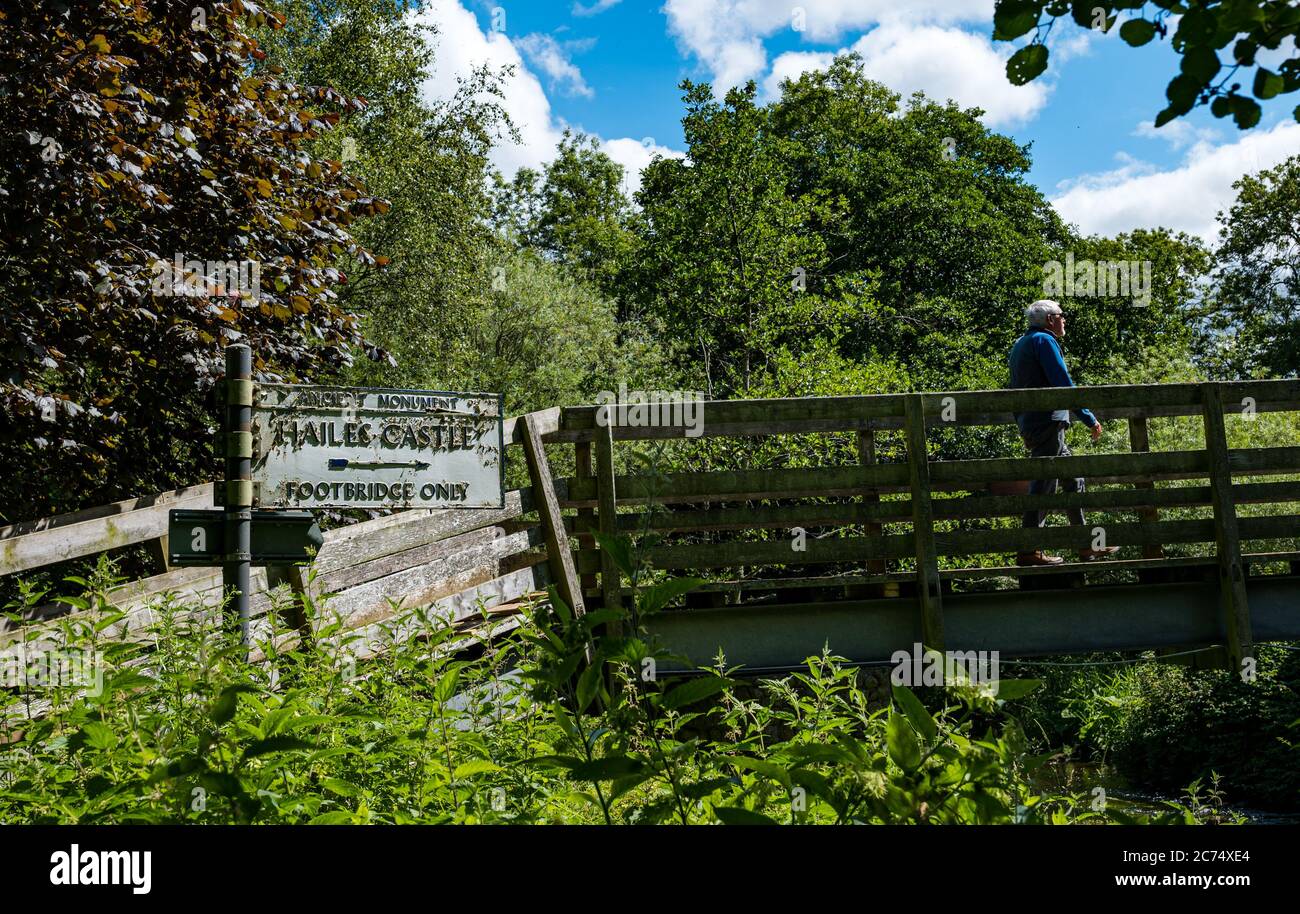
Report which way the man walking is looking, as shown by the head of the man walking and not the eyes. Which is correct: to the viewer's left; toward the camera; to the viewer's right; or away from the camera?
to the viewer's right

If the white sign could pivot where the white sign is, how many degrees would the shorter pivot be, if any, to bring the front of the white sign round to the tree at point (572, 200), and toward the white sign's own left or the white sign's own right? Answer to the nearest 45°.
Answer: approximately 180°

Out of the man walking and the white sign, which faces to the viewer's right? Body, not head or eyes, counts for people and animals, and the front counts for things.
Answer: the man walking

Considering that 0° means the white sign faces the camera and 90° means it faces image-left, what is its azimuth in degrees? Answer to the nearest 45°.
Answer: approximately 0°

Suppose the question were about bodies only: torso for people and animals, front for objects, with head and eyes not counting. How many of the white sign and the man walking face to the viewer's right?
1

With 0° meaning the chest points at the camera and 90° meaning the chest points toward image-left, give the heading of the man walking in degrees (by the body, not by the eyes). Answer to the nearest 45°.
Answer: approximately 270°

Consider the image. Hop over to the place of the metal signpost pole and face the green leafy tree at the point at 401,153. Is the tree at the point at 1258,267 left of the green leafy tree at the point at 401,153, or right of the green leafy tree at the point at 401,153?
right

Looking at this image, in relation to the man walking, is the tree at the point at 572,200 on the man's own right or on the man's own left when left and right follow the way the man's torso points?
on the man's own left

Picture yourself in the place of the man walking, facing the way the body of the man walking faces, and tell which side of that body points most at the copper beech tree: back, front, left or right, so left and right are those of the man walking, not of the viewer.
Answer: back

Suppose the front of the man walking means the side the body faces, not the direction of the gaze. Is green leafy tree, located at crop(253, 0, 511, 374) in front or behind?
behind
